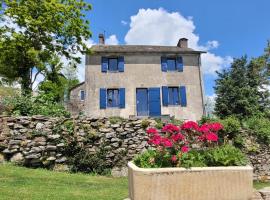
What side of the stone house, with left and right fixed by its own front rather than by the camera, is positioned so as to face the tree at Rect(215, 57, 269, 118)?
left

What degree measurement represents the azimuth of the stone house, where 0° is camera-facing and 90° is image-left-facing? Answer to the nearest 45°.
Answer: approximately 0°

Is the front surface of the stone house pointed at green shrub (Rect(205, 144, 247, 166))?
yes

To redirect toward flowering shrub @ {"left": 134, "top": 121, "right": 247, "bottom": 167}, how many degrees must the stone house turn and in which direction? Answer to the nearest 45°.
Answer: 0° — it already faces it

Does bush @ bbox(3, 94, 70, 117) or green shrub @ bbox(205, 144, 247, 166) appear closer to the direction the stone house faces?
the green shrub

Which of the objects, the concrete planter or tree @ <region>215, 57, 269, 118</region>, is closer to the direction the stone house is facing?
the concrete planter

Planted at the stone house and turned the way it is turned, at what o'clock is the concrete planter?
The concrete planter is roughly at 12 o'clock from the stone house.

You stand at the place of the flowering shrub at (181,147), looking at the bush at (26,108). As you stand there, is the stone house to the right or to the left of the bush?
right
